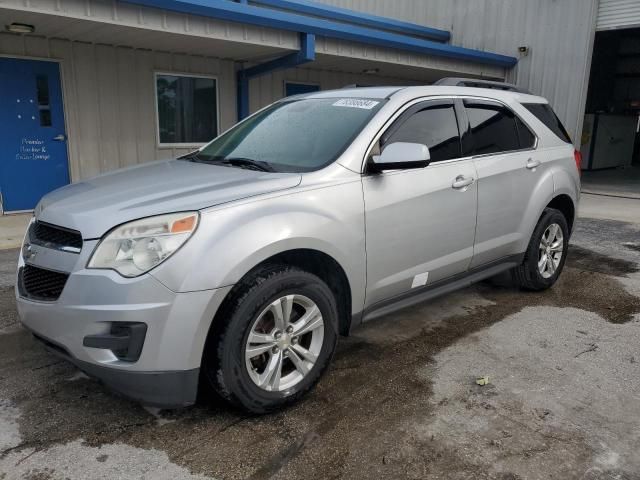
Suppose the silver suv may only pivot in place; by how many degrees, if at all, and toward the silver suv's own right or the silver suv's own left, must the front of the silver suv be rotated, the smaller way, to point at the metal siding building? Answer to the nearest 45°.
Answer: approximately 135° to the silver suv's own right

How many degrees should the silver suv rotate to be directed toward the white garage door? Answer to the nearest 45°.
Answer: approximately 180°

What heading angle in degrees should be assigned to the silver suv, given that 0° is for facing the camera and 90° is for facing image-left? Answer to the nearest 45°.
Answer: approximately 45°
